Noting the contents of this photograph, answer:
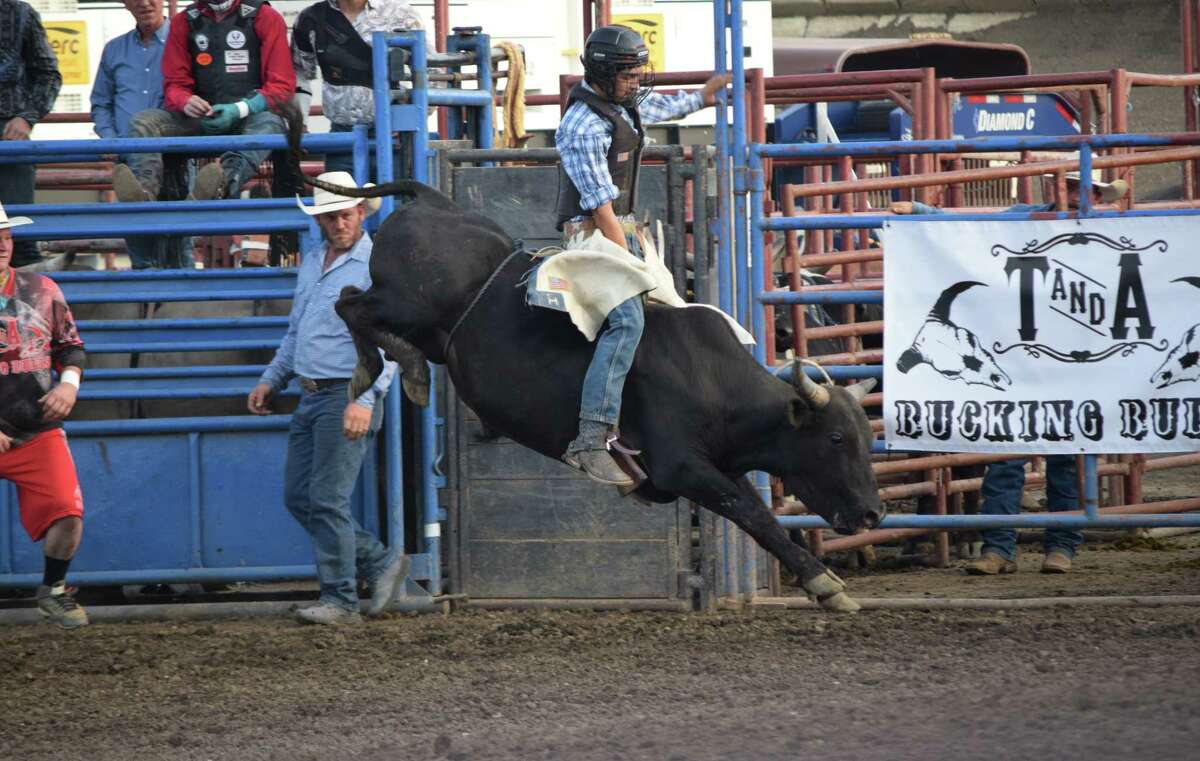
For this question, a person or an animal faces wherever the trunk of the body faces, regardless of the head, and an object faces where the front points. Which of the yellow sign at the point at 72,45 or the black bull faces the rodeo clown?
the yellow sign

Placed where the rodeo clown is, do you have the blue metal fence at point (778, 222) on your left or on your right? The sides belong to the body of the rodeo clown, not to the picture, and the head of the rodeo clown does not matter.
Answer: on your left

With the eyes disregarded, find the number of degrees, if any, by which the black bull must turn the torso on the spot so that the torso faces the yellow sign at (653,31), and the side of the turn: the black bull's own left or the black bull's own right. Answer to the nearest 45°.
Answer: approximately 90° to the black bull's own left

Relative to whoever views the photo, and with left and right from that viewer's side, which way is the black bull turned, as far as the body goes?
facing to the right of the viewer

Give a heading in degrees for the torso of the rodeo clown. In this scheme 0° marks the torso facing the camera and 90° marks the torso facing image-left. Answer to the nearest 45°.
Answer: approximately 0°

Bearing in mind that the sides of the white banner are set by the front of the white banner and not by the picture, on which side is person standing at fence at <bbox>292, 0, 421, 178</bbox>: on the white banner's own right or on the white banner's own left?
on the white banner's own right

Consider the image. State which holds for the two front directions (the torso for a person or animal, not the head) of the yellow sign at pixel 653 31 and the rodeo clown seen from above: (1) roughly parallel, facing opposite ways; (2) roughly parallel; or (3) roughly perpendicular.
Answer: roughly parallel

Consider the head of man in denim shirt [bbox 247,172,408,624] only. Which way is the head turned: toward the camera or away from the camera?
toward the camera

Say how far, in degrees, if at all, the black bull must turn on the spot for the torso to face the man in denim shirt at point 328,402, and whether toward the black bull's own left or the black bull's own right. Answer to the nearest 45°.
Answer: approximately 135° to the black bull's own left

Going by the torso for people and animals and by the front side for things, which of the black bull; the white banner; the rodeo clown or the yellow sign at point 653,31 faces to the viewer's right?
the black bull

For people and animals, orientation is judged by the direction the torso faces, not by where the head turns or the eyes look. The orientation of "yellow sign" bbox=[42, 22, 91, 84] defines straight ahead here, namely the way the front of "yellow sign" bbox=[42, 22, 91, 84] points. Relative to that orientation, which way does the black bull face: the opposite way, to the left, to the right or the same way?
to the left

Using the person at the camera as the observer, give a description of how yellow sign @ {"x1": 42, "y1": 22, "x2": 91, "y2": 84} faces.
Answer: facing the viewer

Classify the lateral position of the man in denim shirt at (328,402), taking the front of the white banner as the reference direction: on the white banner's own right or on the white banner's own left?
on the white banner's own right

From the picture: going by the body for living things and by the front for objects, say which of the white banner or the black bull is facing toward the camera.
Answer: the white banner

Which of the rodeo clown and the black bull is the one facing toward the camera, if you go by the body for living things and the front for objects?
the rodeo clown
